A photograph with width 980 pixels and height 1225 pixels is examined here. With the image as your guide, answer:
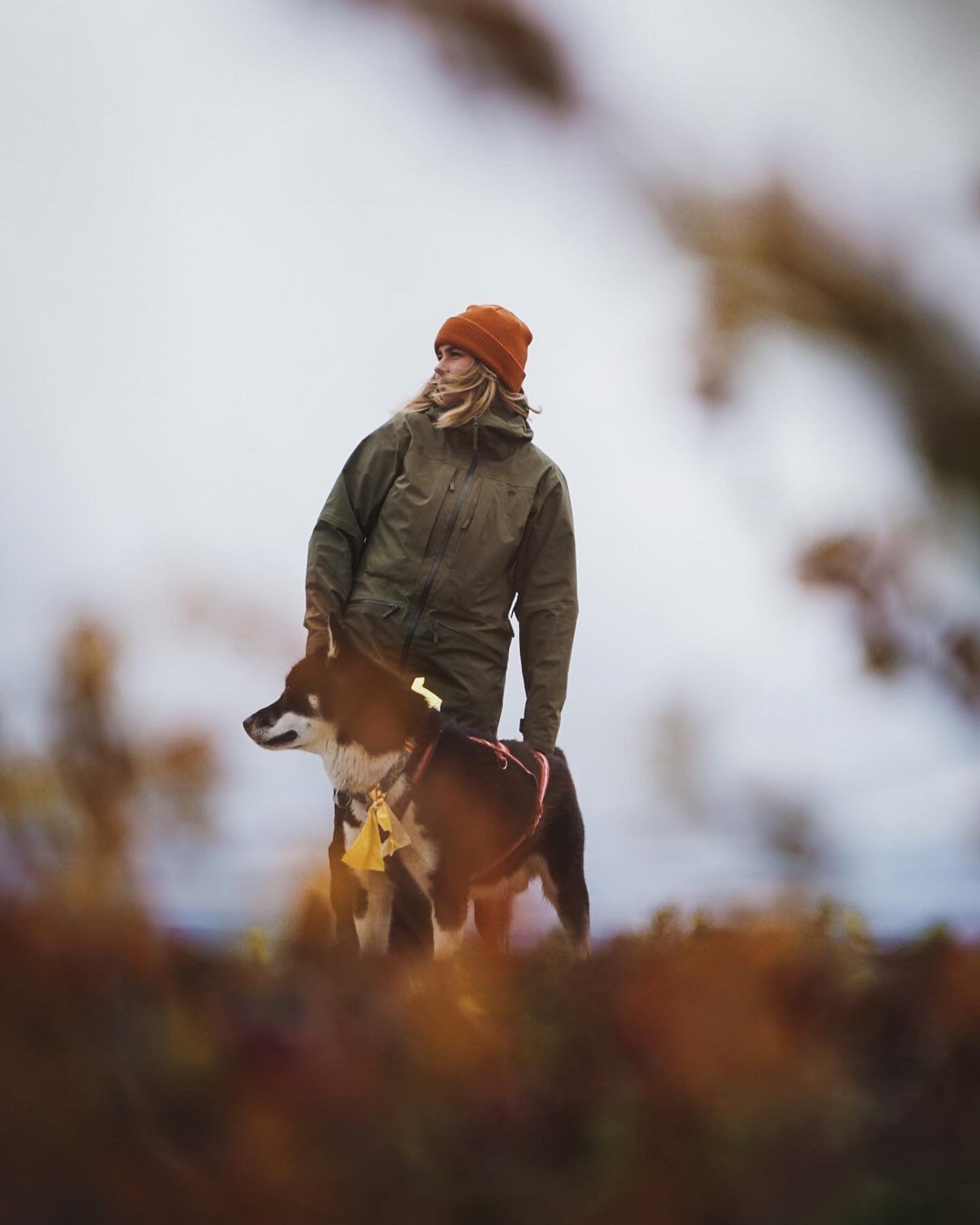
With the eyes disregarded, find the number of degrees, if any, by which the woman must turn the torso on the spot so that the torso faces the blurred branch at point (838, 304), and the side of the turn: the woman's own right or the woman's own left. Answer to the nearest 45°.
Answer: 0° — they already face it

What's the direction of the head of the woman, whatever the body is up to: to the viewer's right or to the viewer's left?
to the viewer's left

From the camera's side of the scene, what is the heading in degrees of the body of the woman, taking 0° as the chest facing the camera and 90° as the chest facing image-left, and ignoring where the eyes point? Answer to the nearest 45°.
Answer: approximately 0°
